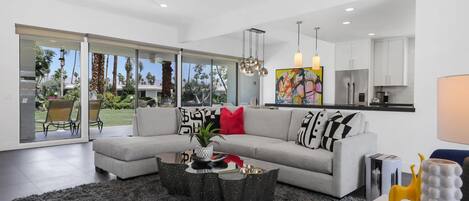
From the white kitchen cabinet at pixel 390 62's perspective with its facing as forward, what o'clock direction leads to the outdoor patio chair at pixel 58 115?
The outdoor patio chair is roughly at 2 o'clock from the white kitchen cabinet.

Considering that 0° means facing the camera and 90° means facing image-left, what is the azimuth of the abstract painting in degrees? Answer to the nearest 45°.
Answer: approximately 0°

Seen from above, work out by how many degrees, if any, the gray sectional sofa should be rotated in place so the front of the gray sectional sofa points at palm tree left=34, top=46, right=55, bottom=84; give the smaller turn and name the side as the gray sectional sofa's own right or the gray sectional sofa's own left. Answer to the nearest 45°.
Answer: approximately 90° to the gray sectional sofa's own right

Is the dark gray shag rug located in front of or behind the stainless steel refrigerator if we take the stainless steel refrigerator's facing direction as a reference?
in front

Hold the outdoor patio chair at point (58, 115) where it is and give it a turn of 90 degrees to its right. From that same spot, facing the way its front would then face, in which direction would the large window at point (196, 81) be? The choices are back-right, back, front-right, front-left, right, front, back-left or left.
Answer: front-right

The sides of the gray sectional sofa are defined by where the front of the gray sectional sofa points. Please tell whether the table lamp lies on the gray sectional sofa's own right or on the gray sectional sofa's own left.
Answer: on the gray sectional sofa's own left

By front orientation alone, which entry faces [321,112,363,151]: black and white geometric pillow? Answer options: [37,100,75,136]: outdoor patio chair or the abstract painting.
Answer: the abstract painting

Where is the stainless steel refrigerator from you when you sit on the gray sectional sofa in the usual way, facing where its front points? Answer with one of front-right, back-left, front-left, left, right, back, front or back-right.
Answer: back

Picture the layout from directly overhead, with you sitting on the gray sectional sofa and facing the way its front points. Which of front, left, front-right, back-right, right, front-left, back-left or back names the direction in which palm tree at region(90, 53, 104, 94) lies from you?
right

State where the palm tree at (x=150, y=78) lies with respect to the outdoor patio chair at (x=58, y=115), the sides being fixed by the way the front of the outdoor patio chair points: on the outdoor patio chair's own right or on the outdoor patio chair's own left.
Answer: on the outdoor patio chair's own right

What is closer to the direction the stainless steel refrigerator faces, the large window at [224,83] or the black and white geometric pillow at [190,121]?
the black and white geometric pillow

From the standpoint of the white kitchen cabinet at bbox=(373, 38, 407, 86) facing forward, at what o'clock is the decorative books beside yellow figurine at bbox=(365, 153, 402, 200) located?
The decorative books beside yellow figurine is roughly at 12 o'clock from the white kitchen cabinet.

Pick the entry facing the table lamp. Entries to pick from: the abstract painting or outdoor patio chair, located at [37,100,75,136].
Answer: the abstract painting

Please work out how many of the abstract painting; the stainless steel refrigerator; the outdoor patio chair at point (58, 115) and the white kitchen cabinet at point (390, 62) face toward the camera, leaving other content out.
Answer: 3

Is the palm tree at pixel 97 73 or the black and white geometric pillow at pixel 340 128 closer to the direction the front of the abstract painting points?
the black and white geometric pillow
